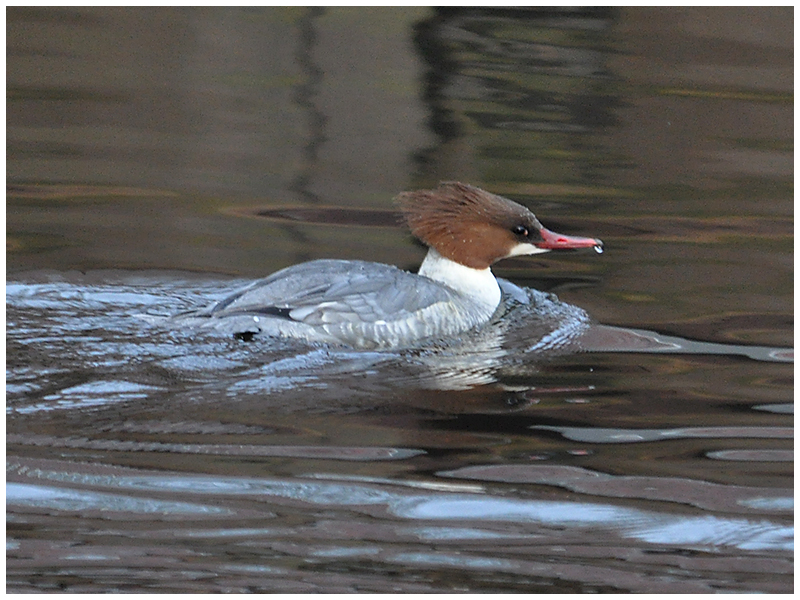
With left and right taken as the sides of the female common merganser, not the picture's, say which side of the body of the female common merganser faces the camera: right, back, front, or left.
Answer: right
